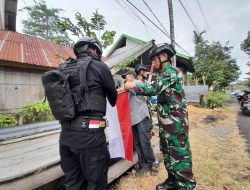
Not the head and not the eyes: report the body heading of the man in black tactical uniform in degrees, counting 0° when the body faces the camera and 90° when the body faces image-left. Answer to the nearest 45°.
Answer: approximately 225°

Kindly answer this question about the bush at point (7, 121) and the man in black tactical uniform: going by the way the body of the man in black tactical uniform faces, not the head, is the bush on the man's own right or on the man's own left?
on the man's own left

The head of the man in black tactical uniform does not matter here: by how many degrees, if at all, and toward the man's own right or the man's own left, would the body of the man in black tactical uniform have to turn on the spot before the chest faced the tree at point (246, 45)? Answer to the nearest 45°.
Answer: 0° — they already face it

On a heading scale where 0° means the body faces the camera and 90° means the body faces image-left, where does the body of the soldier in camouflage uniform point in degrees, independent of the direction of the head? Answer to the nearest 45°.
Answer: approximately 90°

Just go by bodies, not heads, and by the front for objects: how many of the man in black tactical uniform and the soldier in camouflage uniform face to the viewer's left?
1

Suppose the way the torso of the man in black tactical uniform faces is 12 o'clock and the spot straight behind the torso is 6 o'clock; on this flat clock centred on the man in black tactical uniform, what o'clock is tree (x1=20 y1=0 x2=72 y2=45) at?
The tree is roughly at 10 o'clock from the man in black tactical uniform.

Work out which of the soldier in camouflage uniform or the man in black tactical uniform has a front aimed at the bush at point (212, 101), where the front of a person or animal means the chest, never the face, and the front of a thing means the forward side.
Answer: the man in black tactical uniform

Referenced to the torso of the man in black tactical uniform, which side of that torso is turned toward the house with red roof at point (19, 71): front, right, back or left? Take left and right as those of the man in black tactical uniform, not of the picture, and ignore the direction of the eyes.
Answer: left

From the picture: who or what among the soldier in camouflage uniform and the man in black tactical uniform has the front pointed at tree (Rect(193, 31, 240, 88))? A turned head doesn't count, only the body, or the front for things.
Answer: the man in black tactical uniform

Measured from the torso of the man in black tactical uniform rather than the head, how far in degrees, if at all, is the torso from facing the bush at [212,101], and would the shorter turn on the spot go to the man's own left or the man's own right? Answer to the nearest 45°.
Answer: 0° — they already face it

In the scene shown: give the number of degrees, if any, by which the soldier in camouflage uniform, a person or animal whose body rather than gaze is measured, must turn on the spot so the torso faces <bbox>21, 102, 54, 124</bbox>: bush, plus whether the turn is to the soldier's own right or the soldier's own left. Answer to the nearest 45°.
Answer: approximately 45° to the soldier's own right
